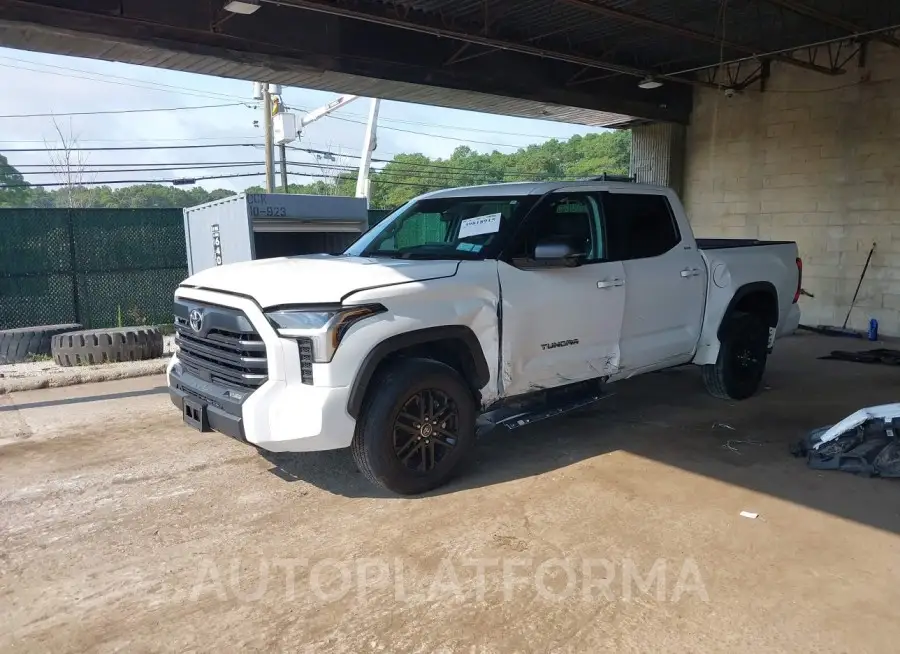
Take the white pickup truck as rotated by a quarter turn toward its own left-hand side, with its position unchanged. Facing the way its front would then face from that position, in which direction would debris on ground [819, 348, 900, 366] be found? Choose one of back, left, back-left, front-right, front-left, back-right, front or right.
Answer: left

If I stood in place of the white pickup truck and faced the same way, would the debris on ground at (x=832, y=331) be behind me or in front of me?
behind

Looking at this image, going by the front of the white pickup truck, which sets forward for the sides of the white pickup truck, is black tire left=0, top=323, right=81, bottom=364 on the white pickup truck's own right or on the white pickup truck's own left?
on the white pickup truck's own right

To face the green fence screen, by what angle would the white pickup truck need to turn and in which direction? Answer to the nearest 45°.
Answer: approximately 90° to its right

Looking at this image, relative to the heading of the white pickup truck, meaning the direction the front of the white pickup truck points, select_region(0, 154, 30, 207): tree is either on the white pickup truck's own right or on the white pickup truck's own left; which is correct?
on the white pickup truck's own right

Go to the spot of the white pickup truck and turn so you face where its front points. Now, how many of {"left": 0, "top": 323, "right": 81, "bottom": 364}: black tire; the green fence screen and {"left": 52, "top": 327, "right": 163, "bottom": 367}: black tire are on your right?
3

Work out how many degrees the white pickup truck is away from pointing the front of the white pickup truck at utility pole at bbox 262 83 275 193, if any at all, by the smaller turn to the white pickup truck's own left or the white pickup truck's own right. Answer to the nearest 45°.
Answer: approximately 135° to the white pickup truck's own right

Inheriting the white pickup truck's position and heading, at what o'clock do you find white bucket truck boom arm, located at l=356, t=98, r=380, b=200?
The white bucket truck boom arm is roughly at 4 o'clock from the white pickup truck.

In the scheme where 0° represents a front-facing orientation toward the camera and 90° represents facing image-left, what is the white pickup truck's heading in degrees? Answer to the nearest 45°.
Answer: approximately 45°
